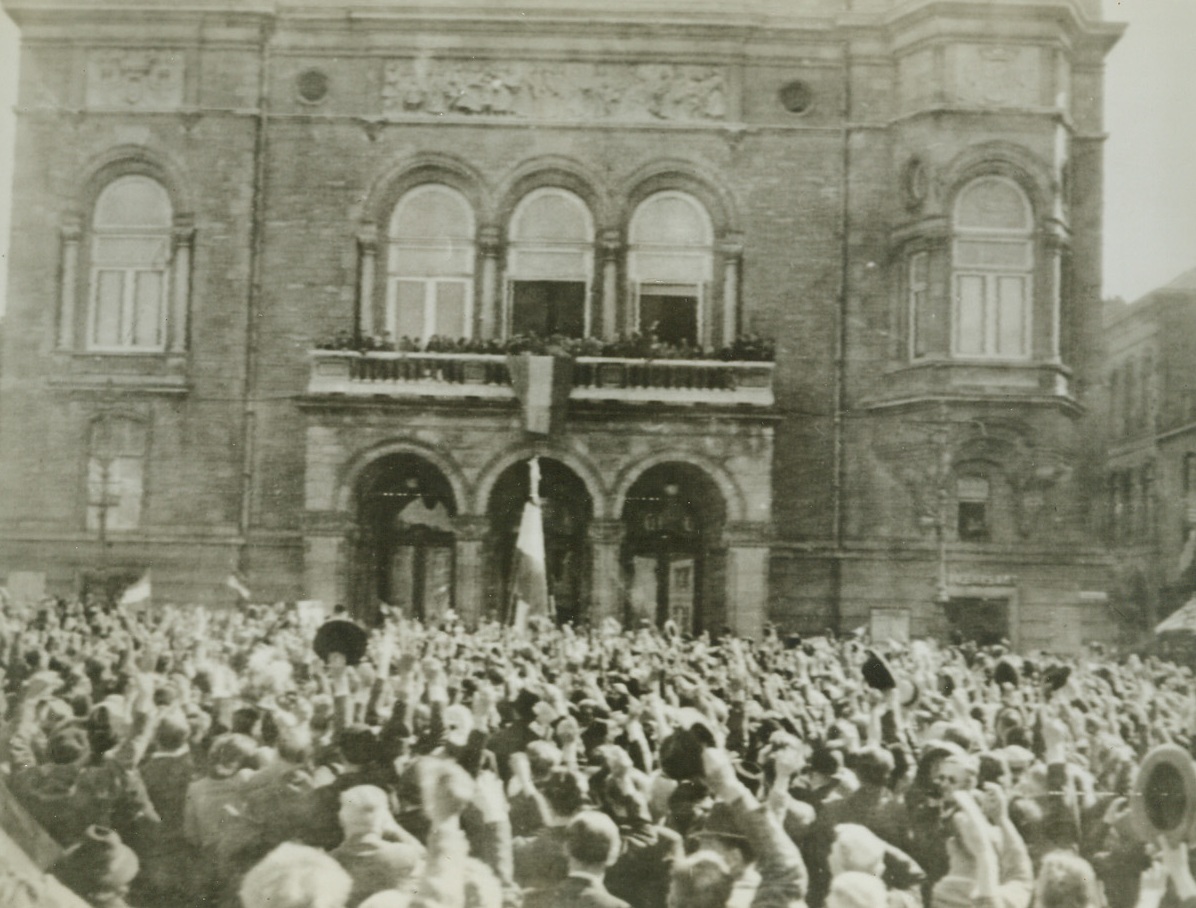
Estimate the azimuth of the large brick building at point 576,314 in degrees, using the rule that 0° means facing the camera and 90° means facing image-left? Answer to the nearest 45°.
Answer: approximately 0°

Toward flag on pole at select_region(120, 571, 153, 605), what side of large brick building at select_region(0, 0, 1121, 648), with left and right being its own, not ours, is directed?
right
